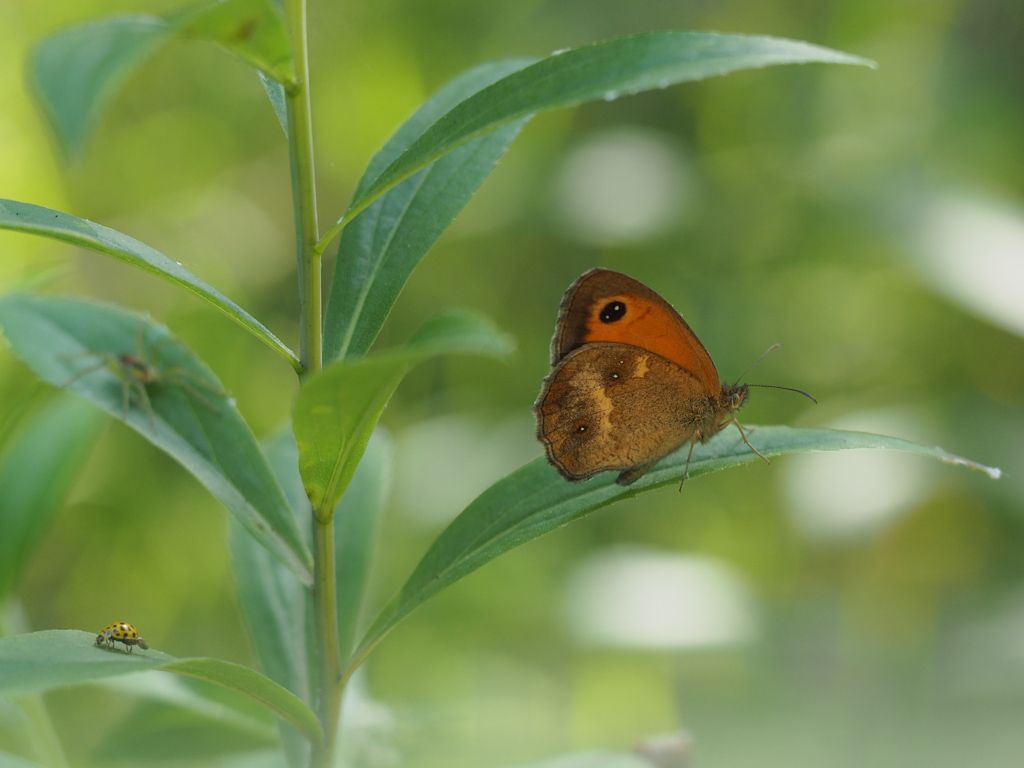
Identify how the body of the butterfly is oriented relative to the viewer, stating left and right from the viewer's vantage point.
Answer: facing to the right of the viewer
